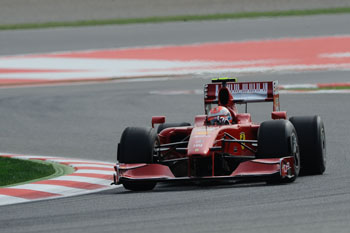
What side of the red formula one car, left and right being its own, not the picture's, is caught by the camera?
front
